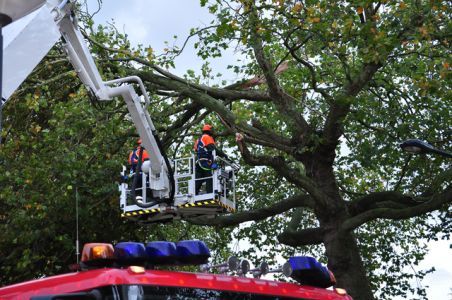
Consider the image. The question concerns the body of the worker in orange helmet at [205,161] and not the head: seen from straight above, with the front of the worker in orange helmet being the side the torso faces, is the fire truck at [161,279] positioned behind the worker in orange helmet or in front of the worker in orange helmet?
behind

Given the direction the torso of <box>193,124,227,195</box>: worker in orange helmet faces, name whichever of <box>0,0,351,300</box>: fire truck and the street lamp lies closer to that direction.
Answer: the street lamp

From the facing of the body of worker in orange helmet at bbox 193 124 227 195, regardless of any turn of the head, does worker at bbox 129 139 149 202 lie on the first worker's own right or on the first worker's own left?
on the first worker's own left

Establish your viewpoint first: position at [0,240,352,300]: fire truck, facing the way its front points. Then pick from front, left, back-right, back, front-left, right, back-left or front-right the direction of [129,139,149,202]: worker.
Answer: back-left

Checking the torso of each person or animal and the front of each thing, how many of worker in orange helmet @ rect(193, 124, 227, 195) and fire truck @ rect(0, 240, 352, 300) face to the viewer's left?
0

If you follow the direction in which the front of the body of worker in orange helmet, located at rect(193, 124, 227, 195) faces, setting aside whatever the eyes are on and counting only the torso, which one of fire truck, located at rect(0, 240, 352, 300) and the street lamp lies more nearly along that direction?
the street lamp

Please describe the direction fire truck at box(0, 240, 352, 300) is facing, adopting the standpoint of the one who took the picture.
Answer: facing the viewer and to the right of the viewer

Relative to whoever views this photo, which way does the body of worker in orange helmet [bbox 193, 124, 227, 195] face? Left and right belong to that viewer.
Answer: facing away from the viewer and to the right of the viewer

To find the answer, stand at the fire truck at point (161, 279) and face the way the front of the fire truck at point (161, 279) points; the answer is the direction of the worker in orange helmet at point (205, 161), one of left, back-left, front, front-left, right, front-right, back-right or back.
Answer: back-left
